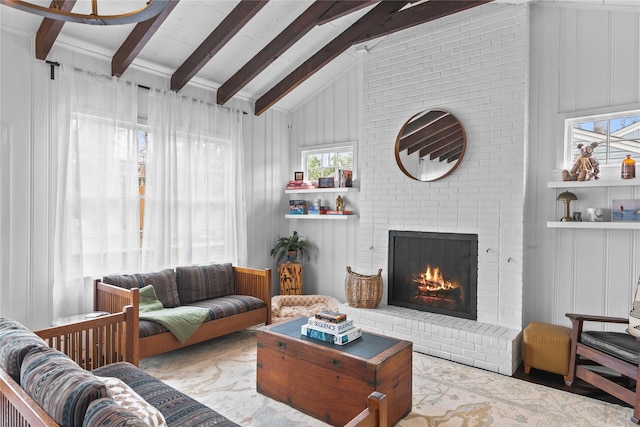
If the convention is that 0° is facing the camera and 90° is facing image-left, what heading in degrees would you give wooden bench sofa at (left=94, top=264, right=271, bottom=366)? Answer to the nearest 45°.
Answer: approximately 315°

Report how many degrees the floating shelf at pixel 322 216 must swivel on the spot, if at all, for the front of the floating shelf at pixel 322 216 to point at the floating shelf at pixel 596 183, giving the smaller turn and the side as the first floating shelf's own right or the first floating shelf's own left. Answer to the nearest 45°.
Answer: approximately 90° to the first floating shelf's own left

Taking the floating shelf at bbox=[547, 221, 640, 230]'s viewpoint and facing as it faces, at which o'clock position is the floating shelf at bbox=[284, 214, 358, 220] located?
the floating shelf at bbox=[284, 214, 358, 220] is roughly at 3 o'clock from the floating shelf at bbox=[547, 221, 640, 230].

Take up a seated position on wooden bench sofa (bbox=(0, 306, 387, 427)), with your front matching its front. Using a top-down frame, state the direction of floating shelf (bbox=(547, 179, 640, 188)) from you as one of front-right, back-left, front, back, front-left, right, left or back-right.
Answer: front-right

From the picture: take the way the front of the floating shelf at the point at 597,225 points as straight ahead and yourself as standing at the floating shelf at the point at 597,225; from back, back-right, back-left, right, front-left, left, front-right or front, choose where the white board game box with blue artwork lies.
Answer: front-right

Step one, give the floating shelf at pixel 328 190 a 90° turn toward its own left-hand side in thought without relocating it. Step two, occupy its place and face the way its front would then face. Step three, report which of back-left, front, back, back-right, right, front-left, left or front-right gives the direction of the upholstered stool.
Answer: front

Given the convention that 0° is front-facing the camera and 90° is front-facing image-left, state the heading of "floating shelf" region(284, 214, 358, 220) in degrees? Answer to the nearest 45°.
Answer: approximately 45°

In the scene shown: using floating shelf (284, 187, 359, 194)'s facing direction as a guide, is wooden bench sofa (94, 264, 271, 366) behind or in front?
in front
